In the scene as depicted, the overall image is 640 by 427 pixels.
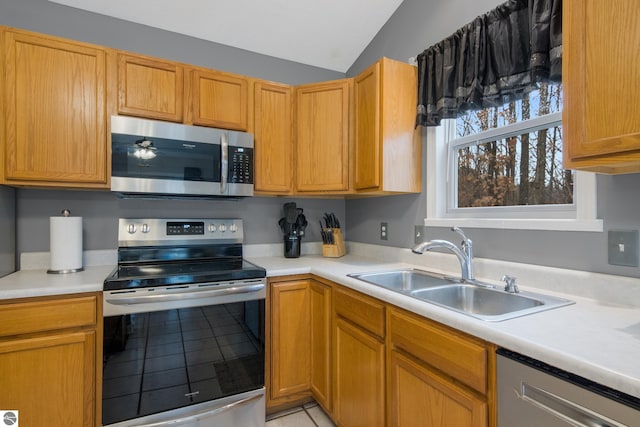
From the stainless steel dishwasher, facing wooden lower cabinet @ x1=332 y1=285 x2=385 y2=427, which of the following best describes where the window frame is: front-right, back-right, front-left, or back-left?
front-right

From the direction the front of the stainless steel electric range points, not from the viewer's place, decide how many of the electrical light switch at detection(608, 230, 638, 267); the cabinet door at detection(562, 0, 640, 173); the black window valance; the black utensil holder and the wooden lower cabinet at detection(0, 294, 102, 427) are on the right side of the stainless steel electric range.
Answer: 1

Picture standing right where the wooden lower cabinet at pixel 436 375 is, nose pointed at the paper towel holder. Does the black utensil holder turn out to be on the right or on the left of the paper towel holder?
right

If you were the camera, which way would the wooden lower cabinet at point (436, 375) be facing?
facing the viewer and to the left of the viewer

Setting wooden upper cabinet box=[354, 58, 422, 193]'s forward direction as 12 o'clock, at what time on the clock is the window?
The window is roughly at 8 o'clock from the wooden upper cabinet.

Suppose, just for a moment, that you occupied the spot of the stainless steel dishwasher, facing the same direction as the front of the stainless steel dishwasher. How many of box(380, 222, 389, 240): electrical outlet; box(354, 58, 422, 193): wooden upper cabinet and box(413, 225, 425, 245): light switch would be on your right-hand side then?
3

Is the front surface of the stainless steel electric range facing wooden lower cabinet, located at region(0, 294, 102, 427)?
no

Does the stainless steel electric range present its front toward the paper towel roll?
no

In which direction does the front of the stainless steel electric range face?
toward the camera

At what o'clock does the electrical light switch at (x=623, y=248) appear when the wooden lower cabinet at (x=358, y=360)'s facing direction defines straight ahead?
The electrical light switch is roughly at 8 o'clock from the wooden lower cabinet.

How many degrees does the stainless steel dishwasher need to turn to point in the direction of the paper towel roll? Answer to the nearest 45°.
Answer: approximately 45° to its right

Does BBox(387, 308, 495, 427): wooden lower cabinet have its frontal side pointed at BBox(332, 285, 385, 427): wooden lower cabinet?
no

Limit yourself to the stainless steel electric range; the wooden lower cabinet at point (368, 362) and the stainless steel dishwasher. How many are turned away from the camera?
0

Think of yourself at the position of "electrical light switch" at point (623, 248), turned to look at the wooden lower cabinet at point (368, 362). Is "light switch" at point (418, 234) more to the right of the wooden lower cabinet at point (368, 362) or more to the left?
right

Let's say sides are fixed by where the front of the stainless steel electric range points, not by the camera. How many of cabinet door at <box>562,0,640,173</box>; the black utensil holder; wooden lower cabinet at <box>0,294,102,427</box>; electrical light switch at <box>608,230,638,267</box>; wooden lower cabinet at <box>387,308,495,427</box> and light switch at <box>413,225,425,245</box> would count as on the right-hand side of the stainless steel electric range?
1

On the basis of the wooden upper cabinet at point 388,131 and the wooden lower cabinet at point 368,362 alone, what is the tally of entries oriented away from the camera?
0
